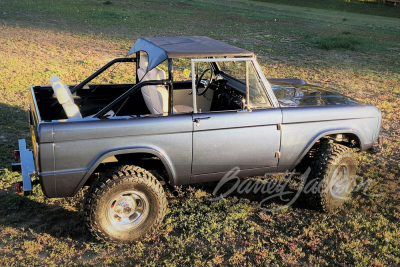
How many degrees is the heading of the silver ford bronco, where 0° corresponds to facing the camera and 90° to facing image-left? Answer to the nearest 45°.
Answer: approximately 270°
